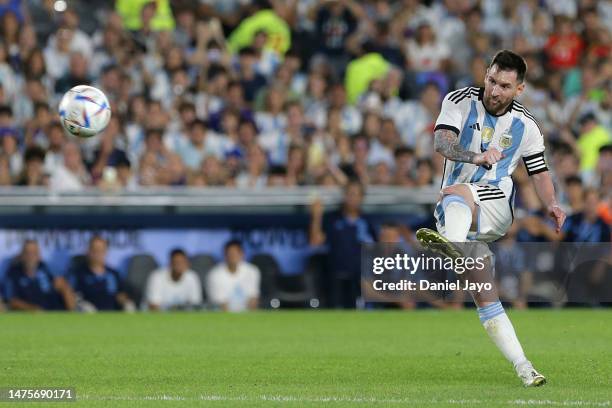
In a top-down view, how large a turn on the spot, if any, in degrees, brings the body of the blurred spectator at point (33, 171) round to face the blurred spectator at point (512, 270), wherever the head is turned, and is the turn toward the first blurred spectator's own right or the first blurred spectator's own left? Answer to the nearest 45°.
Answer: approximately 90° to the first blurred spectator's own left

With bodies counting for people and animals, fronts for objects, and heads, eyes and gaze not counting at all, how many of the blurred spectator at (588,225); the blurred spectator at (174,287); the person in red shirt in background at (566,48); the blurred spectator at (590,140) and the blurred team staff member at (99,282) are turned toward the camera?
5

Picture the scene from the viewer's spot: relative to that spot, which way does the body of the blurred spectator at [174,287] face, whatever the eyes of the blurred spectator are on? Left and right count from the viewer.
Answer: facing the viewer

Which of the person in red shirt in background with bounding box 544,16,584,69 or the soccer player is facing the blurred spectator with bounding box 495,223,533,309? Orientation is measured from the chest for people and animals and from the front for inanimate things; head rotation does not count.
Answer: the person in red shirt in background

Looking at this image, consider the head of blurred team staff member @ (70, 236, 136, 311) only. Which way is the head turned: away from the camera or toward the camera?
toward the camera

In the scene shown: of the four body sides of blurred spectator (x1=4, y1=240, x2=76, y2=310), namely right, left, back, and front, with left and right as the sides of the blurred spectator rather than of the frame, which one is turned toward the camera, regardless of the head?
front

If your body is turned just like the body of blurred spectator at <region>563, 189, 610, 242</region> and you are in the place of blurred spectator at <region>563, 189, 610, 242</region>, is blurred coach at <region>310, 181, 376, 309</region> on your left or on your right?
on your right

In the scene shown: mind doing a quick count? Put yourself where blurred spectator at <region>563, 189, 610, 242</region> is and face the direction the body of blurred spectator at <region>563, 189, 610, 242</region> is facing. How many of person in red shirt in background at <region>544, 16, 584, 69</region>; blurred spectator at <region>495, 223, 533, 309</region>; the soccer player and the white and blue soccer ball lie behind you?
1

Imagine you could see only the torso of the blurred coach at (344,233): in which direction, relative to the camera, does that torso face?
toward the camera

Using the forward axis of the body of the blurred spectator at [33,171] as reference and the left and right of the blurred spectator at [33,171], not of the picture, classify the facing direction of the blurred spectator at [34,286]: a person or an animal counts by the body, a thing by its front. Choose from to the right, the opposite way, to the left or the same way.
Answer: the same way

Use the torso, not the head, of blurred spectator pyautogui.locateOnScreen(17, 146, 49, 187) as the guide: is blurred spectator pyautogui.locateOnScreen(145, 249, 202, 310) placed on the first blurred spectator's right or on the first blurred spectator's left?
on the first blurred spectator's left

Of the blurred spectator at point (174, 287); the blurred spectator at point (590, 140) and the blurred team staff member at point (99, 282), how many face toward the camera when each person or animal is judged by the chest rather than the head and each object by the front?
3

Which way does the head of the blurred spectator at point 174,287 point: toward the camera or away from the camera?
toward the camera

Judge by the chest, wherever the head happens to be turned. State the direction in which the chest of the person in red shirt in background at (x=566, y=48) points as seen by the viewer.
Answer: toward the camera

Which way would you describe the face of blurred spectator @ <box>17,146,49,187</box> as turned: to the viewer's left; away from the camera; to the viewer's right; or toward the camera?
toward the camera
